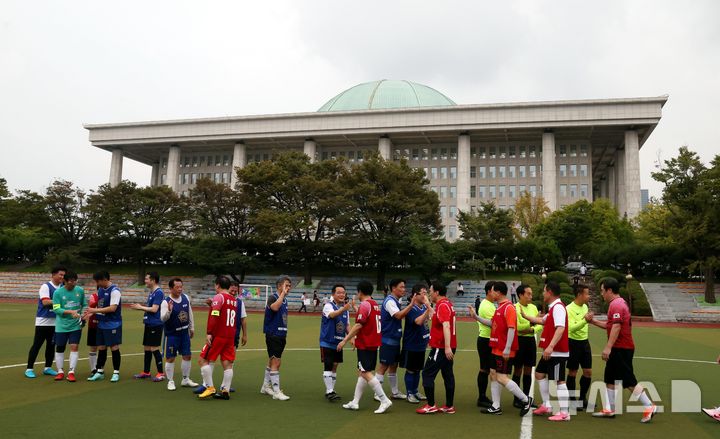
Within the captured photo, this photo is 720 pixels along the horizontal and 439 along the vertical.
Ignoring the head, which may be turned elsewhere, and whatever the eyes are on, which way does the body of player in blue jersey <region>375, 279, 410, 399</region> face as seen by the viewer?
to the viewer's right

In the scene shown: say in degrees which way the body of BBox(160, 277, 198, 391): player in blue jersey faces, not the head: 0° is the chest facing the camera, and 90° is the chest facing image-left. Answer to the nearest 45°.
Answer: approximately 315°

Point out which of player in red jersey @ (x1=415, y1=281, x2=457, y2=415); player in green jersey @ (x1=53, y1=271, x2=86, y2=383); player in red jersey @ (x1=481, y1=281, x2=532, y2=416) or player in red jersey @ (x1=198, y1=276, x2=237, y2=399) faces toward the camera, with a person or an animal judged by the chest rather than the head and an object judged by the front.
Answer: the player in green jersey

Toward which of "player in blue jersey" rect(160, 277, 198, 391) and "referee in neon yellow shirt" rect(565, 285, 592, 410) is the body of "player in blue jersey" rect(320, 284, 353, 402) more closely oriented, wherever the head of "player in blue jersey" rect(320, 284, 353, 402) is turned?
the referee in neon yellow shirt

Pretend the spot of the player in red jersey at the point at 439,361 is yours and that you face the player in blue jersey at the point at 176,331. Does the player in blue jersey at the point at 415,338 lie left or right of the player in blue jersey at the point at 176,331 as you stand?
right

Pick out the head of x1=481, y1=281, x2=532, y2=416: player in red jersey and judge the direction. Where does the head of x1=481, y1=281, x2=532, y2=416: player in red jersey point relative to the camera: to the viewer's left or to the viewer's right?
to the viewer's left

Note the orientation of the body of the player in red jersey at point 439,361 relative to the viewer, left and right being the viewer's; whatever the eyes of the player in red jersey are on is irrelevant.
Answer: facing to the left of the viewer

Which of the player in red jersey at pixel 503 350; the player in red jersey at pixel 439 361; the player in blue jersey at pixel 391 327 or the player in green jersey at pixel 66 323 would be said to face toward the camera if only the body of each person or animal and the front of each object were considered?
the player in green jersey

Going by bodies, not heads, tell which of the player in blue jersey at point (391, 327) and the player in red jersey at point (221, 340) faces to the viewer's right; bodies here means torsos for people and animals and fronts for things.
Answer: the player in blue jersey

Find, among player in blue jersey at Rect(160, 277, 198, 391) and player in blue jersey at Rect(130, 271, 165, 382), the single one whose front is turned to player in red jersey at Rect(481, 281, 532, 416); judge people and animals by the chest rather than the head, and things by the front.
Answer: player in blue jersey at Rect(160, 277, 198, 391)

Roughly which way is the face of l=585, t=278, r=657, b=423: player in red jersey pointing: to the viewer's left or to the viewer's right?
to the viewer's left

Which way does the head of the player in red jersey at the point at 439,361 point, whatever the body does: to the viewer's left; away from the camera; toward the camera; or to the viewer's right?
to the viewer's left

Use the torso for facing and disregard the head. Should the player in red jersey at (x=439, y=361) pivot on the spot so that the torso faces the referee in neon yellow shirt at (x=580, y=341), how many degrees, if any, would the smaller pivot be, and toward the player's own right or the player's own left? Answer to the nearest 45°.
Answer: approximately 180°

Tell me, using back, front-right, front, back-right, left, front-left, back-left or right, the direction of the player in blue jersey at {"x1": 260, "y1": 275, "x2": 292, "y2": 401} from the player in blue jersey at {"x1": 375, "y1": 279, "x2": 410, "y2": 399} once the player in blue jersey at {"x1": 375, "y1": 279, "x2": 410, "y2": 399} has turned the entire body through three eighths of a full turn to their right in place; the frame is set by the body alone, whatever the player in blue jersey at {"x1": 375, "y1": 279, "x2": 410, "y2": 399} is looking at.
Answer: front-right

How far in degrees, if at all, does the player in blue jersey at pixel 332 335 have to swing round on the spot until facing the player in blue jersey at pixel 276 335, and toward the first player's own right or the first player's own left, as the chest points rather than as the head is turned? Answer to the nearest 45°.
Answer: approximately 135° to the first player's own right

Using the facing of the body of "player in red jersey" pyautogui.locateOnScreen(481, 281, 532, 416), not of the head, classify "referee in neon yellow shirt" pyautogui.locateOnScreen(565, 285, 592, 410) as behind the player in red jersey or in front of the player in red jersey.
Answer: behind
